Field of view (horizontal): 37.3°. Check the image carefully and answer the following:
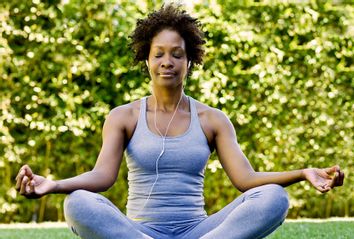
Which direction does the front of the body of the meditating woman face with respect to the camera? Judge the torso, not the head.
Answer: toward the camera
